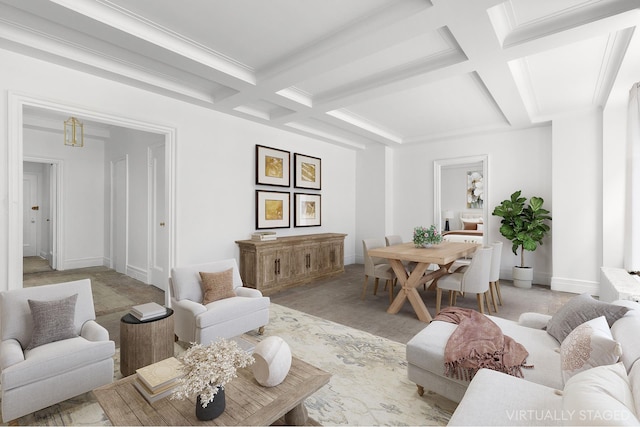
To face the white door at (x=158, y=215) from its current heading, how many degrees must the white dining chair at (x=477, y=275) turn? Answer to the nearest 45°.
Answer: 0° — it already faces it

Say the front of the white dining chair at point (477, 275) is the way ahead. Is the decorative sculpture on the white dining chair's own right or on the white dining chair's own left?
on the white dining chair's own left

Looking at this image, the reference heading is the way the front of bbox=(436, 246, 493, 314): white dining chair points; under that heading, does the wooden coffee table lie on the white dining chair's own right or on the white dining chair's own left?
on the white dining chair's own left

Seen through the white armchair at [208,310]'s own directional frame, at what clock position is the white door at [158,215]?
The white door is roughly at 7 o'clock from the white armchair.

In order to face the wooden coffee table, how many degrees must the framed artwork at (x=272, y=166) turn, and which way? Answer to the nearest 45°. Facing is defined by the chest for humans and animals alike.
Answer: approximately 45° to its right

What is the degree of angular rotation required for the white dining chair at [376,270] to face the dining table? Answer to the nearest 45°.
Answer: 0° — it already faces it

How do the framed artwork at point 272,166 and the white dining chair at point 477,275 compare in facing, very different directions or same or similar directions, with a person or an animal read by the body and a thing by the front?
very different directions

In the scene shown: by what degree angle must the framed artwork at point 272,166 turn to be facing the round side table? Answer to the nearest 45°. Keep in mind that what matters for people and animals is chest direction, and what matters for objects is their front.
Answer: approximately 45° to its right

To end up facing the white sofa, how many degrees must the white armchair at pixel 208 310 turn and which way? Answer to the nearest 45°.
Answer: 0° — it already faces it
